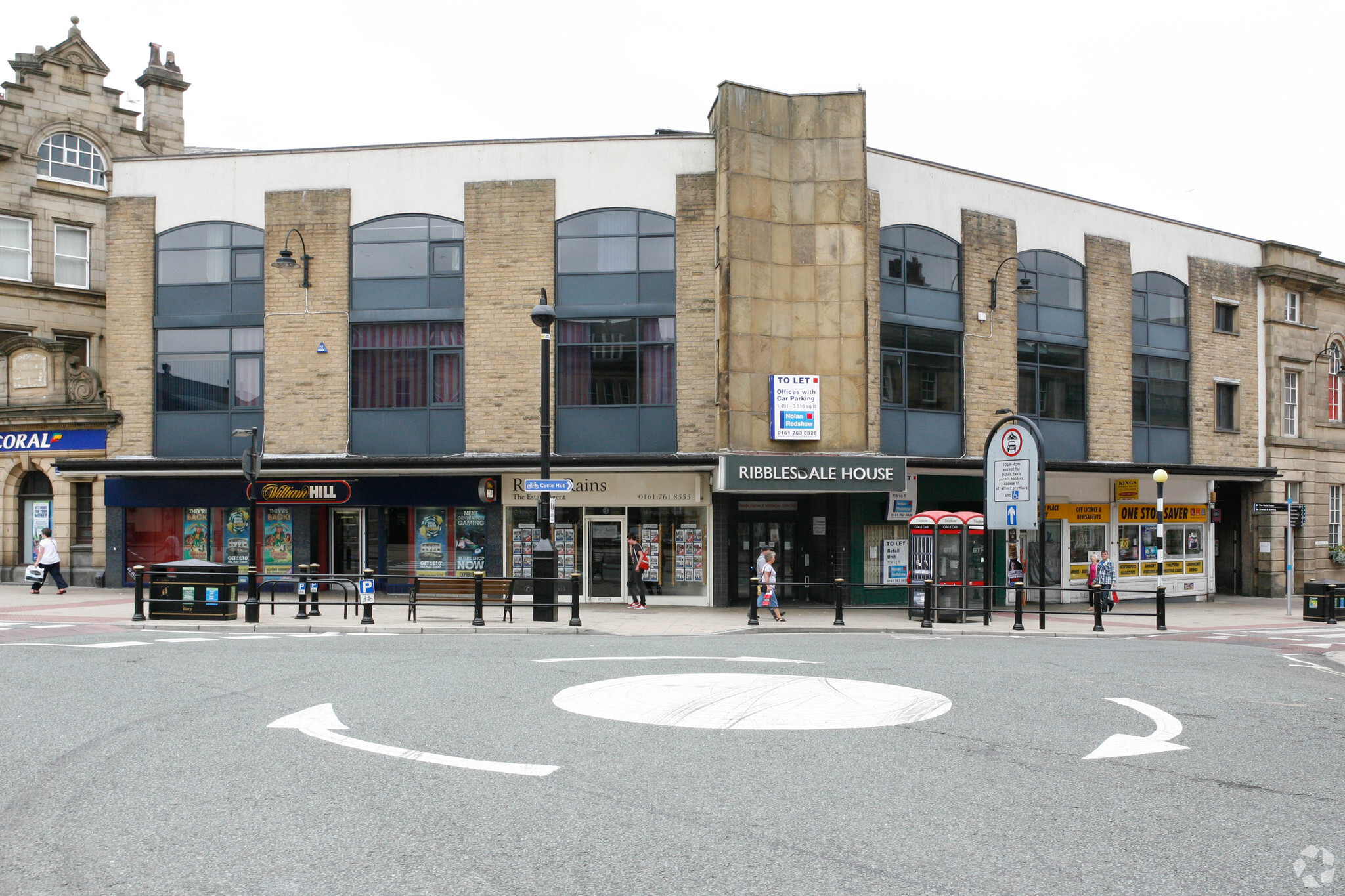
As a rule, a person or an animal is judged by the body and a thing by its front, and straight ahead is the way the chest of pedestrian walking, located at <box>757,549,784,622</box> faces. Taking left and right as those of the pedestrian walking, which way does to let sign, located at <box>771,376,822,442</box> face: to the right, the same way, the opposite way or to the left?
to the right

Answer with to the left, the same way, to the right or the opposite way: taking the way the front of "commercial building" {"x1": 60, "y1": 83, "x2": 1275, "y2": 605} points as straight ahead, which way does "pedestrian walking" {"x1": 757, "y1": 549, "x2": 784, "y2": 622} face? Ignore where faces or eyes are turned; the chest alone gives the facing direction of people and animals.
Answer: to the left

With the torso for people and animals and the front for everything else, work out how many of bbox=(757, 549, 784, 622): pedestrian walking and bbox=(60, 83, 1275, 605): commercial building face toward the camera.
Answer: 1

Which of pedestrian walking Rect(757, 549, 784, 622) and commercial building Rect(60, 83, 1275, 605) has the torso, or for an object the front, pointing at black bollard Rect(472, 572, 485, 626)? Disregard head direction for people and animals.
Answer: the commercial building

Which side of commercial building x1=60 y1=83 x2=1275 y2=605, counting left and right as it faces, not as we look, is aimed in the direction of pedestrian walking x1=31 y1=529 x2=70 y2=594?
right

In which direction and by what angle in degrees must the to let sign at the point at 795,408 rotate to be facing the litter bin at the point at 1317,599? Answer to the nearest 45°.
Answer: approximately 90° to its left

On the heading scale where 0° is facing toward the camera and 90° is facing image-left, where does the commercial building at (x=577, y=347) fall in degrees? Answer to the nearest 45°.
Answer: approximately 0°

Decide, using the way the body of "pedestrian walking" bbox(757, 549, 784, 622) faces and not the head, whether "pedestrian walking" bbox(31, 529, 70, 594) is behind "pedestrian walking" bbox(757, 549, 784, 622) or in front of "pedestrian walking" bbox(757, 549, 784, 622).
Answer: behind

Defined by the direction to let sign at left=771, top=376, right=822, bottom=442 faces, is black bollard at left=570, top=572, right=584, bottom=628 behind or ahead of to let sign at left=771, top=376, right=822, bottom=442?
ahead

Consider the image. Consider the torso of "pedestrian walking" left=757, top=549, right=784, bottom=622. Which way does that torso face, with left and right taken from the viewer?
facing to the right of the viewer
